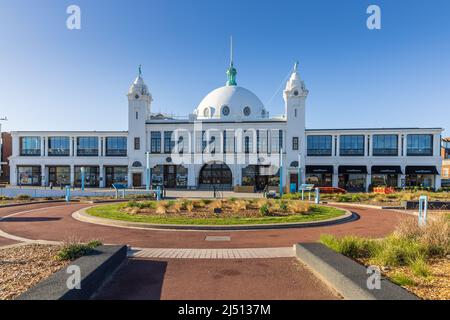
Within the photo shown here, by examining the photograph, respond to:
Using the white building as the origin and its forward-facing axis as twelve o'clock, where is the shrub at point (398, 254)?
The shrub is roughly at 12 o'clock from the white building.

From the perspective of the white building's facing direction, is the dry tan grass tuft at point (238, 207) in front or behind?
in front

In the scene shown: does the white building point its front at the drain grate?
yes

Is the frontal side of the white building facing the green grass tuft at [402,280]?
yes

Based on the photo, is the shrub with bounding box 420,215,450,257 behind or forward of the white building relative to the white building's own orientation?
forward

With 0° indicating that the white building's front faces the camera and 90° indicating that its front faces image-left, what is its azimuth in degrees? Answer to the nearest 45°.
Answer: approximately 0°

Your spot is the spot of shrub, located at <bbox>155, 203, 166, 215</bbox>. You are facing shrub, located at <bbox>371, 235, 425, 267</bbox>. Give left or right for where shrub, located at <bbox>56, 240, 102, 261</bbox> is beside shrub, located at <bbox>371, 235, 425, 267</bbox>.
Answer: right

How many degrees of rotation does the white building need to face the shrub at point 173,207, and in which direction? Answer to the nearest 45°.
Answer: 0° — it already faces it

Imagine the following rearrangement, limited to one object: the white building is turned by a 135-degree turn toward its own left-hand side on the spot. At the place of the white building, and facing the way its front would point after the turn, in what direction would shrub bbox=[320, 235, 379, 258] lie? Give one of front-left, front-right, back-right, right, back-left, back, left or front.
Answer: back-right
